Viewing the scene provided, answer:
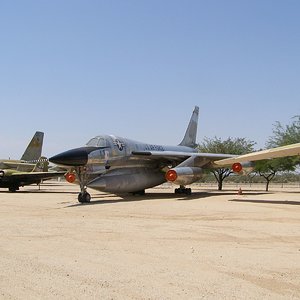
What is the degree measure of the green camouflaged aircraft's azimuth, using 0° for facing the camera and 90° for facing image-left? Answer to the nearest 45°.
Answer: approximately 45°
